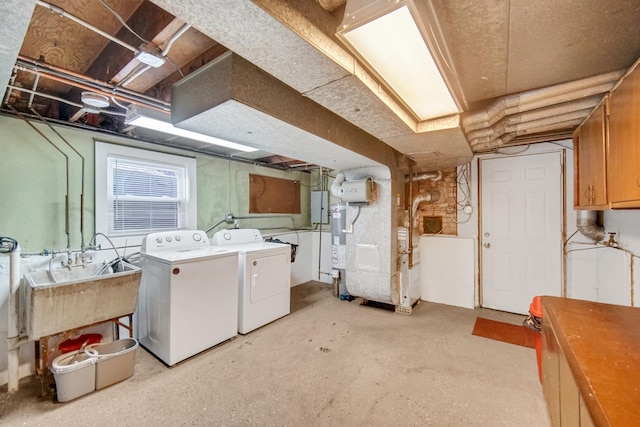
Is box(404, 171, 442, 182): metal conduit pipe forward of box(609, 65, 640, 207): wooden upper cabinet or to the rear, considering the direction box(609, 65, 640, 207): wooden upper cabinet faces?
forward

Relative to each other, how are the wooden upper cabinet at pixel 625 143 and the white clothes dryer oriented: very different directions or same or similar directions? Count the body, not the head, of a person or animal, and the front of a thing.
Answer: very different directions

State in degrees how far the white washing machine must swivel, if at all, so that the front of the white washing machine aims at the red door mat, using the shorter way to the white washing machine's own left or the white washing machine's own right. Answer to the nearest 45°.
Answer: approximately 45° to the white washing machine's own left

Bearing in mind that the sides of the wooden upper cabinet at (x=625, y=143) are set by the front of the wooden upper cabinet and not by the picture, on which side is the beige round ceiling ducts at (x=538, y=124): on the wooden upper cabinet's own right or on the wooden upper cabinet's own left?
on the wooden upper cabinet's own right

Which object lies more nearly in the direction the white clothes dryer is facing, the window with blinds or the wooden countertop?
the wooden countertop

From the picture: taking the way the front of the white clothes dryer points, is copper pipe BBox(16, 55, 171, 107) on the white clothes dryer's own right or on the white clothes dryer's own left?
on the white clothes dryer's own right

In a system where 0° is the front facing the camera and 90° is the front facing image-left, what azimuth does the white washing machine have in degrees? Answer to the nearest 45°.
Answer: approximately 315°

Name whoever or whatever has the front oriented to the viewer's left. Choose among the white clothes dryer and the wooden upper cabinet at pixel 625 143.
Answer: the wooden upper cabinet

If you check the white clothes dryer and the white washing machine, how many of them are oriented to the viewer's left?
0

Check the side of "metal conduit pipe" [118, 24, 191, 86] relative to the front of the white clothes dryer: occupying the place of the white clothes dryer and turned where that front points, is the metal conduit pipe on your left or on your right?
on your right

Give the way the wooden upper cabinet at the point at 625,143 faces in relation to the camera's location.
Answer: facing to the left of the viewer
